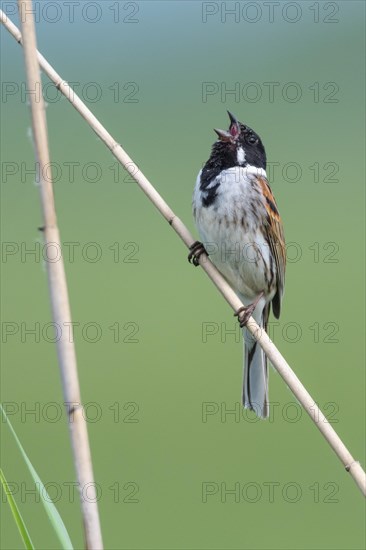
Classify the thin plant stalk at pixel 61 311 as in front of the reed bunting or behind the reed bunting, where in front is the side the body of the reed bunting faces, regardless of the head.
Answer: in front

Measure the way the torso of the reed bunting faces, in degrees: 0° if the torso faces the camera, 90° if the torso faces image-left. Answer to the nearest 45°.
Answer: approximately 45°
